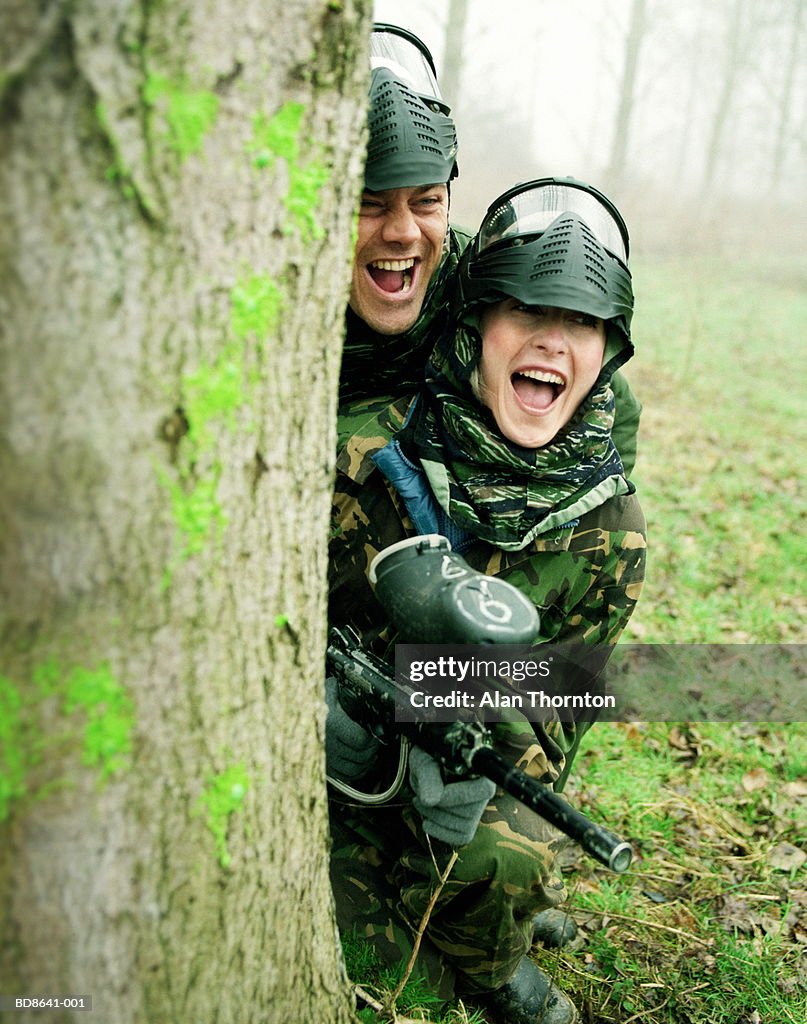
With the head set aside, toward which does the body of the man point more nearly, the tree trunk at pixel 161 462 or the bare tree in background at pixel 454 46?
the tree trunk

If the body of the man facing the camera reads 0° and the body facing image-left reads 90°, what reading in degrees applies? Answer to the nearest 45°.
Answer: approximately 0°

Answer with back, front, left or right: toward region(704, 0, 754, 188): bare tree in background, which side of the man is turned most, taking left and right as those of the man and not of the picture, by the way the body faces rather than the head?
back

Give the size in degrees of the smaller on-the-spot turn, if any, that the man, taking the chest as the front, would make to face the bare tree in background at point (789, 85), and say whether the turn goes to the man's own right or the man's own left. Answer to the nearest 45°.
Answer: approximately 180°

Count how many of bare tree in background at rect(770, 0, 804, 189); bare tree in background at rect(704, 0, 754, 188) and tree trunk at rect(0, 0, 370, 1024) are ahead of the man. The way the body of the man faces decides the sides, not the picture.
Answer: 1

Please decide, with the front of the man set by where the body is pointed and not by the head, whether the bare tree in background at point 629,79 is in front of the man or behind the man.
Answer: behind

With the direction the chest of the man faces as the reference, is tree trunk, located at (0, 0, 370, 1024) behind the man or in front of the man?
in front

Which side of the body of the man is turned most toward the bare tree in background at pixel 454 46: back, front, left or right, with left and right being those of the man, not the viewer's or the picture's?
back

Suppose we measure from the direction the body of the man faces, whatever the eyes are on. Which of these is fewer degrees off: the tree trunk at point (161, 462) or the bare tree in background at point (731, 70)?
the tree trunk
